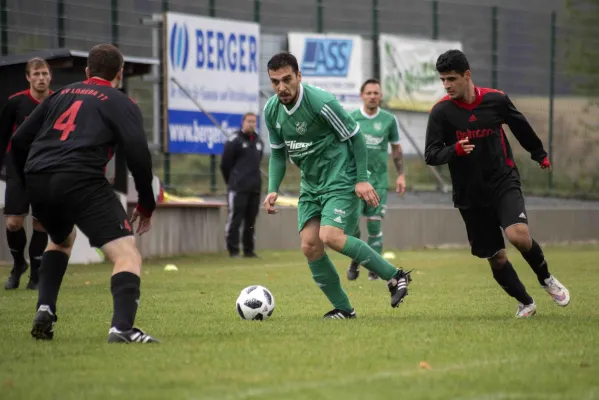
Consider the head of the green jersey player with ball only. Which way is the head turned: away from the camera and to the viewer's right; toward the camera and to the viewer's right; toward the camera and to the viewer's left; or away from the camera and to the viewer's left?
toward the camera and to the viewer's left

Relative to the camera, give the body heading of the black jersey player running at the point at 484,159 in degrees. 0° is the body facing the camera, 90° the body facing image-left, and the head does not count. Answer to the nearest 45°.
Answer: approximately 45°

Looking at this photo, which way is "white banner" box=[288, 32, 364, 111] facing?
toward the camera

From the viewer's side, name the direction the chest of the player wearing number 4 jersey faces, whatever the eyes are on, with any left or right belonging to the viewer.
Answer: facing away from the viewer and to the right of the viewer

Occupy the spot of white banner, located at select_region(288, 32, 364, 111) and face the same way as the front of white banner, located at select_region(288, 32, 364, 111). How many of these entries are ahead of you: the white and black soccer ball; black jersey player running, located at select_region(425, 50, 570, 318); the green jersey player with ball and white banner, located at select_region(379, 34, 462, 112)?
3

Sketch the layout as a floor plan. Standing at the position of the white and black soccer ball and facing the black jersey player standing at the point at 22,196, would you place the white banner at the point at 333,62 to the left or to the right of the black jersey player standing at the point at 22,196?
right

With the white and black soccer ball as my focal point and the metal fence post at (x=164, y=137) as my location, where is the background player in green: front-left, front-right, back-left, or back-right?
front-left

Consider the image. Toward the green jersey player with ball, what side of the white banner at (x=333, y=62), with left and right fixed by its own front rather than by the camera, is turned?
front

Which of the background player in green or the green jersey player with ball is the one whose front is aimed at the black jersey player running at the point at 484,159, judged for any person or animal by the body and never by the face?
the background player in green

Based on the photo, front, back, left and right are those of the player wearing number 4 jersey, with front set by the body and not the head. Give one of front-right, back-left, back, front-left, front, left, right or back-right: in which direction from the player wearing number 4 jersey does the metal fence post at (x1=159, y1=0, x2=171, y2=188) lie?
front-left

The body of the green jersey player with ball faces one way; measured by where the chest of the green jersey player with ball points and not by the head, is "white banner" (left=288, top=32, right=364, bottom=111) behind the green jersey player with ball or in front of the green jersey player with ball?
behind

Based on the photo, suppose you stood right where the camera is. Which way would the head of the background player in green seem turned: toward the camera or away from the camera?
toward the camera

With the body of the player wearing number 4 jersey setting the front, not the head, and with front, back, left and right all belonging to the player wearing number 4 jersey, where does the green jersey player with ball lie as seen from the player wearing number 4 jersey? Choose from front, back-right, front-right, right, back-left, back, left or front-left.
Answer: front

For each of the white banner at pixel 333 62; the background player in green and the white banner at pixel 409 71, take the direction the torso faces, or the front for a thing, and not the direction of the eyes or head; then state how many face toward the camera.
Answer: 3

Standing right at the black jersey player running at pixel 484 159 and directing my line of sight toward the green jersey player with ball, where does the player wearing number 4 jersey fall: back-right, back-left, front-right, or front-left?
front-left

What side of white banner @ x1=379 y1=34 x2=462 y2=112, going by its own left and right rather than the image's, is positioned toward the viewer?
front

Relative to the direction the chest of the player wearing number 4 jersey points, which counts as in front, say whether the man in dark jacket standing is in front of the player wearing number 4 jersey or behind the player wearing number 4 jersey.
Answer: in front
